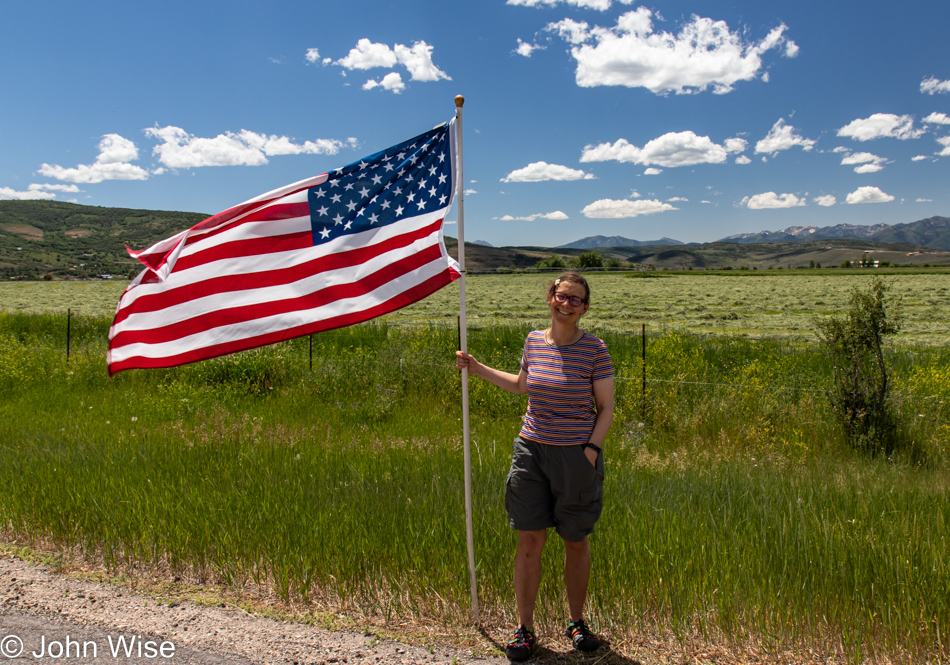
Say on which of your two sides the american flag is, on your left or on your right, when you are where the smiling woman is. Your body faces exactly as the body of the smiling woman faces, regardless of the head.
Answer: on your right

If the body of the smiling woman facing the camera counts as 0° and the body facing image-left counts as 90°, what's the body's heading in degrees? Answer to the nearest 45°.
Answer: approximately 0°

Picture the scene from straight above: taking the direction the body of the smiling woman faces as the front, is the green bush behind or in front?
behind
